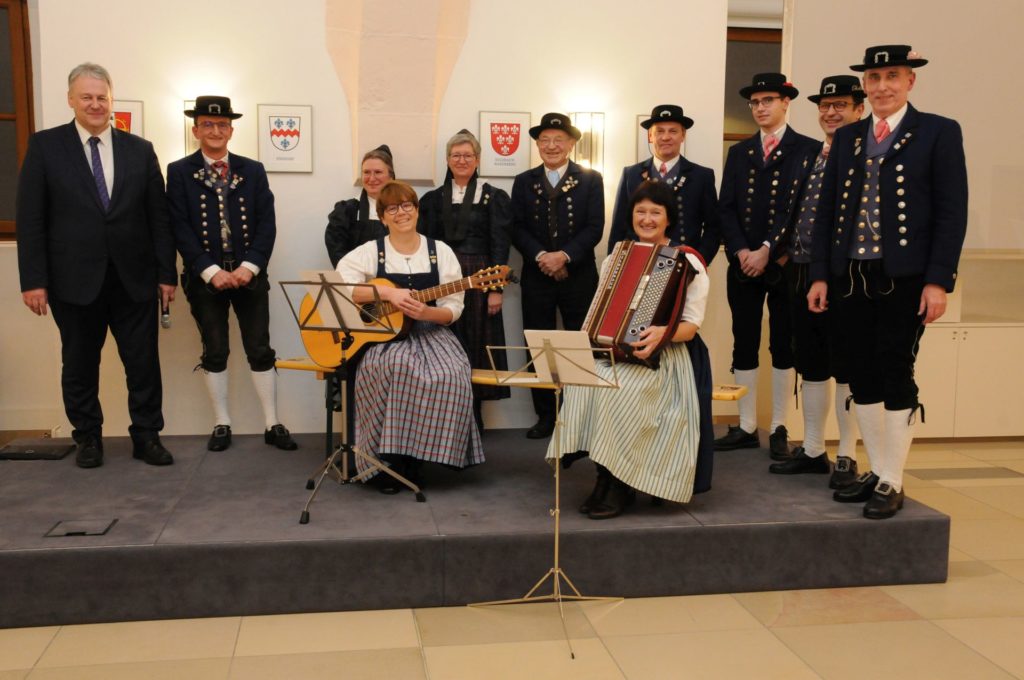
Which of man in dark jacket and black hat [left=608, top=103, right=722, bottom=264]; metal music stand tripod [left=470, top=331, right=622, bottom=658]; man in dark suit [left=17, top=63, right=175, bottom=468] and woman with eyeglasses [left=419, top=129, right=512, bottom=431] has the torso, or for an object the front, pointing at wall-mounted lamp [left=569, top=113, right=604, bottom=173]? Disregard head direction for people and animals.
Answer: the metal music stand tripod

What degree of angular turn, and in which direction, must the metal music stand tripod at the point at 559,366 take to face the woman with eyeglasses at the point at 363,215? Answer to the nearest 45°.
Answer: approximately 45° to its left

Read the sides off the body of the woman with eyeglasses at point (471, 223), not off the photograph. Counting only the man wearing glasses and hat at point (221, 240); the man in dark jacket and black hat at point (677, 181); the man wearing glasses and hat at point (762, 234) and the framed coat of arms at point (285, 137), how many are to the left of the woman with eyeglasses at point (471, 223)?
2

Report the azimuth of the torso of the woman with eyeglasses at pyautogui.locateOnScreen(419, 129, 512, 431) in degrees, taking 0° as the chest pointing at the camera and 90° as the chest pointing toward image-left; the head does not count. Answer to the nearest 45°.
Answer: approximately 0°

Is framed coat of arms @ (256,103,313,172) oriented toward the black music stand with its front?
yes

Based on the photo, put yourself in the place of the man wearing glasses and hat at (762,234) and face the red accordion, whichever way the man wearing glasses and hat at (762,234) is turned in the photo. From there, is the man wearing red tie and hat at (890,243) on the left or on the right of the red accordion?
left

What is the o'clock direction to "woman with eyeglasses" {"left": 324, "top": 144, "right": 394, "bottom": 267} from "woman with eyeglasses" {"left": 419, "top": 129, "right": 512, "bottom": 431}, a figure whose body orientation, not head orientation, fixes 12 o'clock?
"woman with eyeglasses" {"left": 324, "top": 144, "right": 394, "bottom": 267} is roughly at 3 o'clock from "woman with eyeglasses" {"left": 419, "top": 129, "right": 512, "bottom": 431}.

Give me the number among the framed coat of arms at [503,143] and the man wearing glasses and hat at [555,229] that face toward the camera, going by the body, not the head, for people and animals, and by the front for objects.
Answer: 2

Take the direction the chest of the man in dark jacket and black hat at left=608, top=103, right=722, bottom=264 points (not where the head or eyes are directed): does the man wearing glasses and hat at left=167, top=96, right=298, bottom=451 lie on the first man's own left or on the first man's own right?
on the first man's own right

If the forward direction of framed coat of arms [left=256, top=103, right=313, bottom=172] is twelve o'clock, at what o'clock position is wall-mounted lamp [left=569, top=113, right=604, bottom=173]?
The wall-mounted lamp is roughly at 9 o'clock from the framed coat of arms.

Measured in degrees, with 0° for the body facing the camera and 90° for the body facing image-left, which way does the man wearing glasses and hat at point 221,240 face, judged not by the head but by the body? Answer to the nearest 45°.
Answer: approximately 0°

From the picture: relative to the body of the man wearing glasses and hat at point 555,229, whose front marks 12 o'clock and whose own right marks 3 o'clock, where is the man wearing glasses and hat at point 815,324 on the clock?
the man wearing glasses and hat at point 815,324 is roughly at 10 o'clock from the man wearing glasses and hat at point 555,229.
